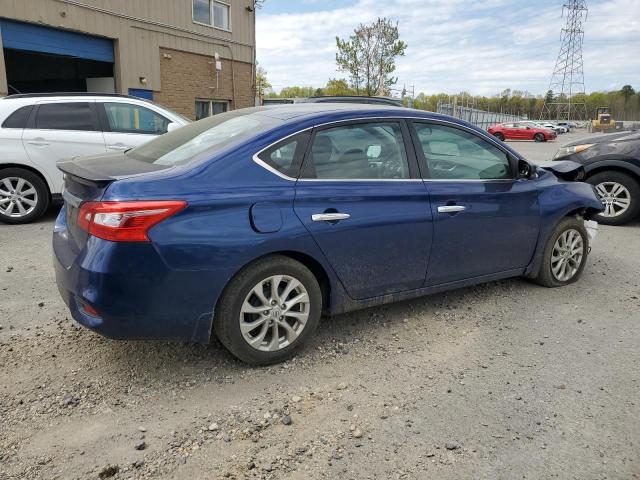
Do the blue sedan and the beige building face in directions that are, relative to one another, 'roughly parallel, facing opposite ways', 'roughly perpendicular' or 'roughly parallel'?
roughly perpendicular

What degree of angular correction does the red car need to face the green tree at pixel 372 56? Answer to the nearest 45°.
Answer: approximately 135° to its right

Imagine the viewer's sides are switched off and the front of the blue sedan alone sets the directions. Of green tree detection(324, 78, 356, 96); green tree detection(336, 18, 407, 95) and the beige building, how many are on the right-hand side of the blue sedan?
0

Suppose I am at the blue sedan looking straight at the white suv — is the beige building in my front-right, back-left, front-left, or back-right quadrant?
front-right

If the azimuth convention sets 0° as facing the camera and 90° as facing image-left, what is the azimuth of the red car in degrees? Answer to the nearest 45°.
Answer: approximately 270°

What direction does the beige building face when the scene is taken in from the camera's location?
facing the viewer and to the right of the viewer

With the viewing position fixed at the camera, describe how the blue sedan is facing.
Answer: facing away from the viewer and to the right of the viewer

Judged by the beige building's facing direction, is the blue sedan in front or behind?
in front

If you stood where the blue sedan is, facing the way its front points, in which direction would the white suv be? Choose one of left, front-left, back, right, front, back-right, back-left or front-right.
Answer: left

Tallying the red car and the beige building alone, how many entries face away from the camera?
0

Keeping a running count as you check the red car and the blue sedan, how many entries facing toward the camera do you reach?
0

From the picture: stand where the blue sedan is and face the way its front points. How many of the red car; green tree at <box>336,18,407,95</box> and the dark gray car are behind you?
0

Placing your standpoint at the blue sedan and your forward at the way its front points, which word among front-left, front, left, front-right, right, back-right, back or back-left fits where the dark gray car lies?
front

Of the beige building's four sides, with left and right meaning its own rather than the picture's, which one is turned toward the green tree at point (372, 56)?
left

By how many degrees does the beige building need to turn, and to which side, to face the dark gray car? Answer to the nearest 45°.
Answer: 0° — it already faces it
